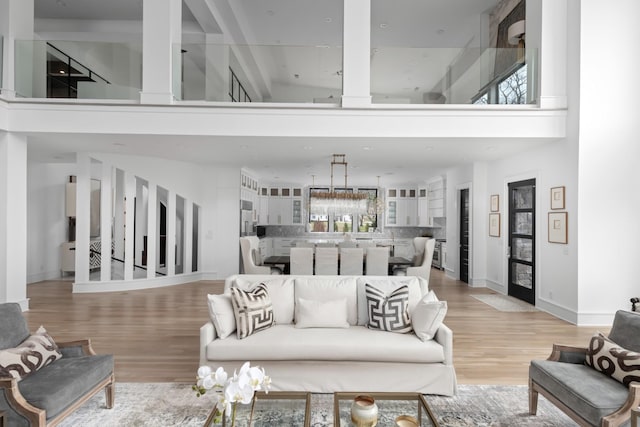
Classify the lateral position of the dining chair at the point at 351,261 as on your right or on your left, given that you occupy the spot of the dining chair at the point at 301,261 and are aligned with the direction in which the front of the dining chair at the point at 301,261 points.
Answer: on your right

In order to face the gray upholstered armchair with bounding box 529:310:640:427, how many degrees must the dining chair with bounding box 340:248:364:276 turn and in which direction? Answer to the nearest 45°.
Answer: approximately 180°

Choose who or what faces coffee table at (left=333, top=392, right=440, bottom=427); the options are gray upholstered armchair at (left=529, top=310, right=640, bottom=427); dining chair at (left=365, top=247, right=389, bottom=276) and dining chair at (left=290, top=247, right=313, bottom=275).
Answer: the gray upholstered armchair

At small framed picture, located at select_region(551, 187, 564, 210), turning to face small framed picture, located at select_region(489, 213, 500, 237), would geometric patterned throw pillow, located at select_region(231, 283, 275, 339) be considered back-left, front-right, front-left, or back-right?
back-left

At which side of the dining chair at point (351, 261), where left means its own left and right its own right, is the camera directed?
back

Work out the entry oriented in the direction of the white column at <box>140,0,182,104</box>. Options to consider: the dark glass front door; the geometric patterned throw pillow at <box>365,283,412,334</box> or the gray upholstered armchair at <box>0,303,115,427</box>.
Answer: the dark glass front door

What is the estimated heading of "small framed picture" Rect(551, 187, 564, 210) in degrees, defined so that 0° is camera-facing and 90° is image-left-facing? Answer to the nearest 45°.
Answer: approximately 45°

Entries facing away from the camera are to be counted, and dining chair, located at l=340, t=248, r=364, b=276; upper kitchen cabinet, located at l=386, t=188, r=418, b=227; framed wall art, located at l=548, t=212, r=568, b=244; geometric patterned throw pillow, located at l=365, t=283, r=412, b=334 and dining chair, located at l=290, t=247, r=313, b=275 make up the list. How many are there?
2

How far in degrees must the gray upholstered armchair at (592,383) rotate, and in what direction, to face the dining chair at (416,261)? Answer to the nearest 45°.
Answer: approximately 90° to its right

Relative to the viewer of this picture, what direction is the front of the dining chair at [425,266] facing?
facing to the left of the viewer

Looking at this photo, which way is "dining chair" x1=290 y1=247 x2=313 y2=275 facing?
away from the camera

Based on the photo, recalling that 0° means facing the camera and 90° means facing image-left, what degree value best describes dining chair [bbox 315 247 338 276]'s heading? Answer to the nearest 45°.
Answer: approximately 180°

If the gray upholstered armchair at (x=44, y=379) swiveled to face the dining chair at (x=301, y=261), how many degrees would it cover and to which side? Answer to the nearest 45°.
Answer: approximately 90° to its left

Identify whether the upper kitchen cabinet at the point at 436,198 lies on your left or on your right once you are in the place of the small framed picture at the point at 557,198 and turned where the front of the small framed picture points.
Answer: on your right

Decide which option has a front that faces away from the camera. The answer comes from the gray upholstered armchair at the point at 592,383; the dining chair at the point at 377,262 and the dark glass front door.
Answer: the dining chair
